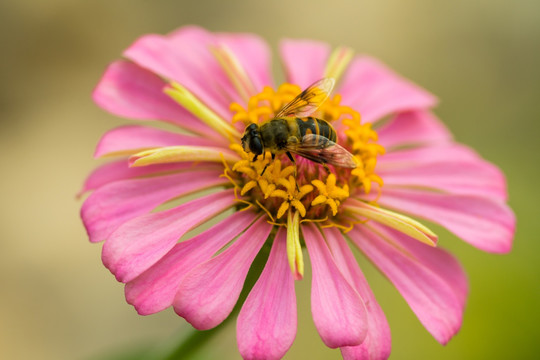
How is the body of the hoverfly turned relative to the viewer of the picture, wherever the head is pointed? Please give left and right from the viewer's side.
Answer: facing to the left of the viewer
